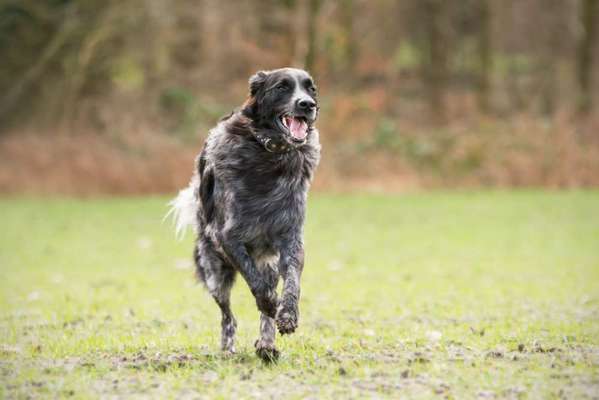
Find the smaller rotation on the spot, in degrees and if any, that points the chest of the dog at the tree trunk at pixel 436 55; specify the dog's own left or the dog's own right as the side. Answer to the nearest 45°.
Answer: approximately 135° to the dog's own left

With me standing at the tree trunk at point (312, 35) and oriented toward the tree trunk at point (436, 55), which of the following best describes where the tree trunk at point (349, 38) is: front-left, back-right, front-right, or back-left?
front-left

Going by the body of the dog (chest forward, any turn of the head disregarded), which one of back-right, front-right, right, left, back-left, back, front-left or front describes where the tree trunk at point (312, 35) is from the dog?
back-left

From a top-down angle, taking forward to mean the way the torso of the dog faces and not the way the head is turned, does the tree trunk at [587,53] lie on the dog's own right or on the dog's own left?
on the dog's own left

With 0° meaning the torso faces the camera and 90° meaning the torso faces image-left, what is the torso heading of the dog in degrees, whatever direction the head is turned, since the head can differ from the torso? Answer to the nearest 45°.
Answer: approximately 315°

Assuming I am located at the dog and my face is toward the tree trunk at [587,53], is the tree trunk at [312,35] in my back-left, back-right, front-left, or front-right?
front-left

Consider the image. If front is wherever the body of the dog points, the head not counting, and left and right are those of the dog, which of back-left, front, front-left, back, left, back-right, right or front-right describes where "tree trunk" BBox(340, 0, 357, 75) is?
back-left

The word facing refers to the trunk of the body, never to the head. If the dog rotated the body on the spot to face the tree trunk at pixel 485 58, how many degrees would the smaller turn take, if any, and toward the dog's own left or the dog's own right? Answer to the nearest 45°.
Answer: approximately 135° to the dog's own left
